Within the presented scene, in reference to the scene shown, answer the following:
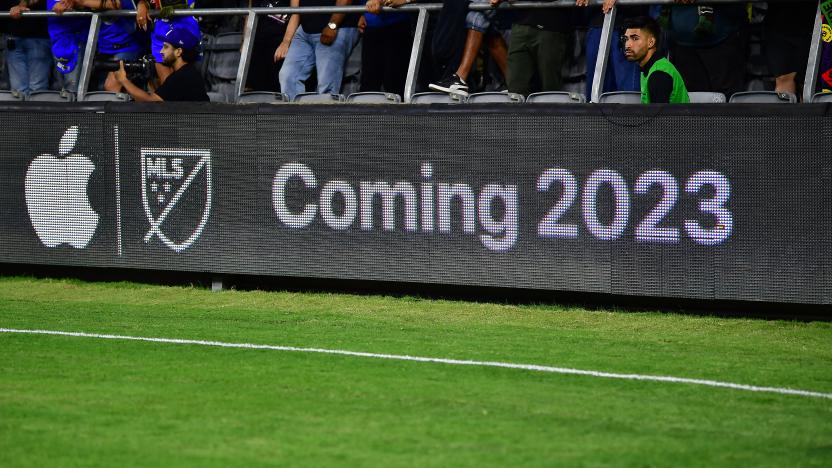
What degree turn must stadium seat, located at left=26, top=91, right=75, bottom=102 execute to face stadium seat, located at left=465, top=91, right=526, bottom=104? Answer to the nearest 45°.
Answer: approximately 45° to its left

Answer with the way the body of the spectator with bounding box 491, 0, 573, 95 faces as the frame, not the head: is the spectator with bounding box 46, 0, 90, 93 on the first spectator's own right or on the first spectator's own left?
on the first spectator's own right

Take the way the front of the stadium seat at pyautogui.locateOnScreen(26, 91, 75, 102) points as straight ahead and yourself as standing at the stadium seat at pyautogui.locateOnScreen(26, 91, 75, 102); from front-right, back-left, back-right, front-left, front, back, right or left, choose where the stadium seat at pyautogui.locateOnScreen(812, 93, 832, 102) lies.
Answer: front-left

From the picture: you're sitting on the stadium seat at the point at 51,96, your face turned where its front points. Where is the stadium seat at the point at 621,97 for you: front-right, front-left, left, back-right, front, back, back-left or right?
front-left

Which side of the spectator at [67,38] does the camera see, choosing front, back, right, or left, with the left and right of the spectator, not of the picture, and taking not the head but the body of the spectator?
front

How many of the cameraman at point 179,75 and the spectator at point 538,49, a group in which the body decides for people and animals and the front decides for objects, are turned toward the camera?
1

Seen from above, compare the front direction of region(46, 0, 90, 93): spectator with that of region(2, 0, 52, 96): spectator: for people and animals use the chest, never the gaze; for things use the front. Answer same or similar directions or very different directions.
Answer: same or similar directions

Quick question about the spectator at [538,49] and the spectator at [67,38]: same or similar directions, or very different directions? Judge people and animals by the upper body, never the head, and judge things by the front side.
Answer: same or similar directions

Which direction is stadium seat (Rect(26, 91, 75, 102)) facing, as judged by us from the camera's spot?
facing the viewer

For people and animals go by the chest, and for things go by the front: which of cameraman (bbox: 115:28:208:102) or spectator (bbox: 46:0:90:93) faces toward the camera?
spectator (bbox: 46:0:90:93)

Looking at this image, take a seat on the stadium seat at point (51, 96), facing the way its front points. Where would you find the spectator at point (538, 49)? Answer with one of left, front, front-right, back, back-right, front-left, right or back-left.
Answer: front-left

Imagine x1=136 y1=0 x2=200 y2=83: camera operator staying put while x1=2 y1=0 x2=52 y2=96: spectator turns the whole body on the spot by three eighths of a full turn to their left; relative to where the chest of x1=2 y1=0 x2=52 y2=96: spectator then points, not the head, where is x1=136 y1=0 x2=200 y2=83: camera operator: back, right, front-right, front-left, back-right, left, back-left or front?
right

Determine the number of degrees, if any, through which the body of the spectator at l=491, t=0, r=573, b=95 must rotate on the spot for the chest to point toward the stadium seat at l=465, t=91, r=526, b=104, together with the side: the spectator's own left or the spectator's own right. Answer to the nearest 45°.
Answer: approximately 45° to the spectator's own right

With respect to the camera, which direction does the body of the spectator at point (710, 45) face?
toward the camera
